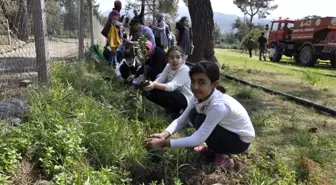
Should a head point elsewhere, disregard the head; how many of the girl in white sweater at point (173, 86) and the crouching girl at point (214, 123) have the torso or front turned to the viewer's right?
0

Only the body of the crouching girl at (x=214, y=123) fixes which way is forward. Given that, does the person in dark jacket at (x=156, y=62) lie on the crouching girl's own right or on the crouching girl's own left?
on the crouching girl's own right

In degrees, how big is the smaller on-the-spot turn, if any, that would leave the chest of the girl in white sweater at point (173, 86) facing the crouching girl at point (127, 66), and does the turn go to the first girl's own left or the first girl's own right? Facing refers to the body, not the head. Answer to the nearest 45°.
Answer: approximately 90° to the first girl's own right

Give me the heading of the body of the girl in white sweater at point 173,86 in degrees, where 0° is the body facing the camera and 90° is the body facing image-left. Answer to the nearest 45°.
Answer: approximately 45°

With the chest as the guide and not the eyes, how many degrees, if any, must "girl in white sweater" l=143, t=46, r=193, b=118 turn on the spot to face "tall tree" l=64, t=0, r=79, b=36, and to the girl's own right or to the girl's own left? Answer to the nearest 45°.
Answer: approximately 90° to the girl's own right

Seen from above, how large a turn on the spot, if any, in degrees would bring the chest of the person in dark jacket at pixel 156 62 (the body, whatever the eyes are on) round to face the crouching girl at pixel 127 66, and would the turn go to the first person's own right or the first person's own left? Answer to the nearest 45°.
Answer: approximately 45° to the first person's own right

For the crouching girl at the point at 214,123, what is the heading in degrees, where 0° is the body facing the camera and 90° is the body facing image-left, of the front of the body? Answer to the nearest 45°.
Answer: approximately 45°

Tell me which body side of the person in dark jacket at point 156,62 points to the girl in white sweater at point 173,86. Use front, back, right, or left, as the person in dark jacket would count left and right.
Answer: left

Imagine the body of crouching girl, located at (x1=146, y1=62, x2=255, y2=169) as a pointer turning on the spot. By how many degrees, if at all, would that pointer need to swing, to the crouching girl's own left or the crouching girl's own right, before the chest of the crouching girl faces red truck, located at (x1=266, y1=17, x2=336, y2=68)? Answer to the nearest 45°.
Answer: approximately 135° to the crouching girl's own right

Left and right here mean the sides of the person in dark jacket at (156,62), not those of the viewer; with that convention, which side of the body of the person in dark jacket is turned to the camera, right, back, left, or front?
left

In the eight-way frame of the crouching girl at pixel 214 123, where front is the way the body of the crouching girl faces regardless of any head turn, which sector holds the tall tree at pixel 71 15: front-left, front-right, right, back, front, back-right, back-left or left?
right

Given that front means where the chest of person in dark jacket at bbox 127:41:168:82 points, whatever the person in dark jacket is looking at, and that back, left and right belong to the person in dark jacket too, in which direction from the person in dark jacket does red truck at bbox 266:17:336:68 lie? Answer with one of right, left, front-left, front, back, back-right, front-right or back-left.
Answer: back-right
